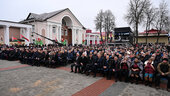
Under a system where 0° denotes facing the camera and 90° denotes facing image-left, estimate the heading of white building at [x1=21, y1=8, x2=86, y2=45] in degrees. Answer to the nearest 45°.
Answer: approximately 315°

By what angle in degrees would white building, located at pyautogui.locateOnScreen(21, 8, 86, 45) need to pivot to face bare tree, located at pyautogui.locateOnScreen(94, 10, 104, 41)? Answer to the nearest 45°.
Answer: approximately 45° to its left
